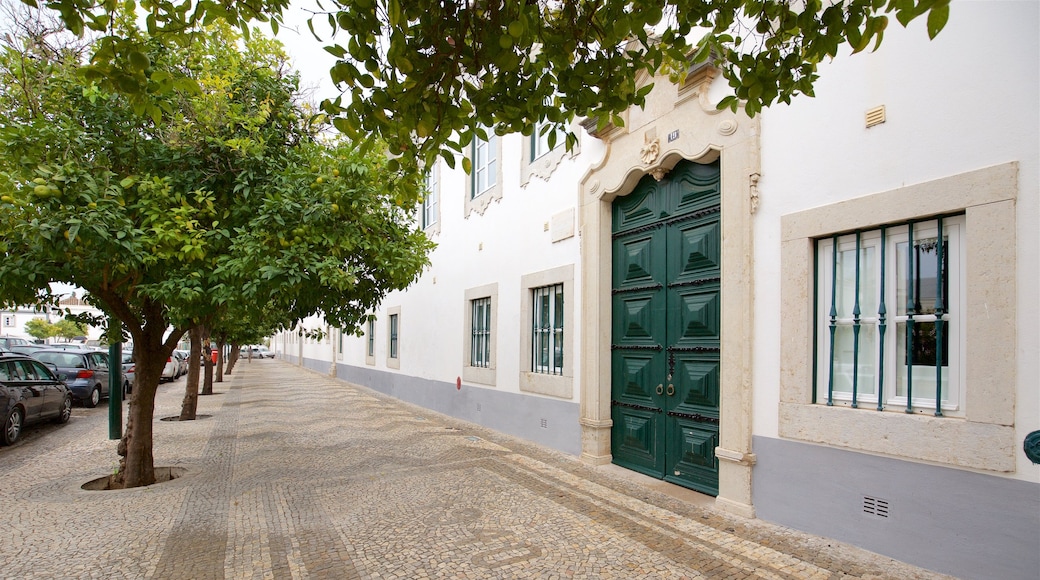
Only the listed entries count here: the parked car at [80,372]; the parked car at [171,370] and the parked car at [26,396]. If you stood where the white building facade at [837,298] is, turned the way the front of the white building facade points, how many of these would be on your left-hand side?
0

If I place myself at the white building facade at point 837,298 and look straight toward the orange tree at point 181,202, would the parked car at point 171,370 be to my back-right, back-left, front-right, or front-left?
front-right

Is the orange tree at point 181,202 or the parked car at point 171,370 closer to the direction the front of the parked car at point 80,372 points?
the parked car

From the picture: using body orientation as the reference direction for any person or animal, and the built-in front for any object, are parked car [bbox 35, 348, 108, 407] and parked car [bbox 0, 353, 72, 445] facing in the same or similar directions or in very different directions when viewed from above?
same or similar directions

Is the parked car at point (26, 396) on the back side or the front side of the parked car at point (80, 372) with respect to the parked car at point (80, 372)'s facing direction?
on the back side

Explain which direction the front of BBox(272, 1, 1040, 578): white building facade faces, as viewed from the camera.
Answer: facing the viewer and to the left of the viewer

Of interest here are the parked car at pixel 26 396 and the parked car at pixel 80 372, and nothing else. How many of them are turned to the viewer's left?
0

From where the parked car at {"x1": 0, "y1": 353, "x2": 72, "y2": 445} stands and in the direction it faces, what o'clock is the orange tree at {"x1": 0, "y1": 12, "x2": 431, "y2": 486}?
The orange tree is roughly at 4 o'clock from the parked car.

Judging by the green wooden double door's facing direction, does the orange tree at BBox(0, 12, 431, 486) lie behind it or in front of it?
in front

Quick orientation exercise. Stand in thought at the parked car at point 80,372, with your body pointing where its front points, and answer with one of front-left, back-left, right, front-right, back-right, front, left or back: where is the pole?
back-right
